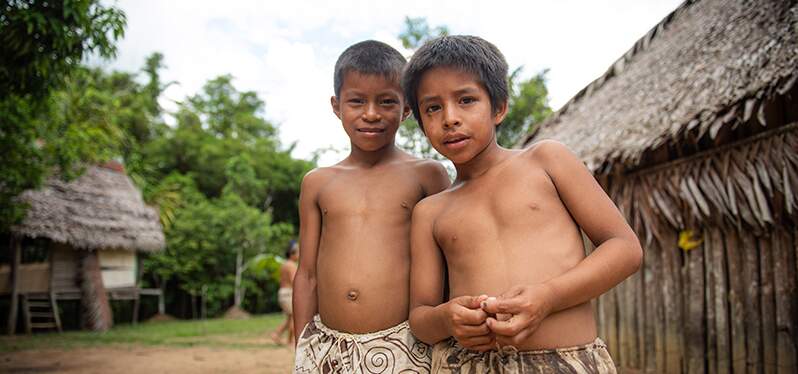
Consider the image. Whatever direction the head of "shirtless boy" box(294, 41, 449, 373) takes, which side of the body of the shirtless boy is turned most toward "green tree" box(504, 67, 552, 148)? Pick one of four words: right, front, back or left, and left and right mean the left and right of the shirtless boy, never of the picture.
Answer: back

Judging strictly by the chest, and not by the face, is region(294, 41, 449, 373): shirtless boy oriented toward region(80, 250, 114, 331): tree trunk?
no

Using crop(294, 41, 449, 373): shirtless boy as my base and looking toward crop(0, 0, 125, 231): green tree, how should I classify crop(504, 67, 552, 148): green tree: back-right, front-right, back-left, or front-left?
front-right

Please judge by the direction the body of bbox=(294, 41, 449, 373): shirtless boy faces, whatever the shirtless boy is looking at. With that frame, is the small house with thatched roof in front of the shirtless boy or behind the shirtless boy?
behind

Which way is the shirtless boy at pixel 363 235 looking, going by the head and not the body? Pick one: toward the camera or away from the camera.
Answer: toward the camera

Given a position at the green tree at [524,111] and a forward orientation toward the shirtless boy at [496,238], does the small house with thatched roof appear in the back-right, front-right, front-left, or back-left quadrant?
front-right

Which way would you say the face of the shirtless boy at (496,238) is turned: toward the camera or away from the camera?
toward the camera

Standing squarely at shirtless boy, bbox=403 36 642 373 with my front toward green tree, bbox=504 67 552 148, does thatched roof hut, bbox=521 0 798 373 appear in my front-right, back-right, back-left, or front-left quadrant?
front-right

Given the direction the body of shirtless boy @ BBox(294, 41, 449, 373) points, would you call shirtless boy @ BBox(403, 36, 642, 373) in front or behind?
in front

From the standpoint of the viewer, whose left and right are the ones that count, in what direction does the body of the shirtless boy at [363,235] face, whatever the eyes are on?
facing the viewer
